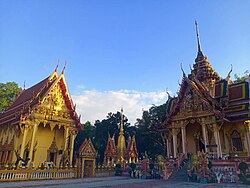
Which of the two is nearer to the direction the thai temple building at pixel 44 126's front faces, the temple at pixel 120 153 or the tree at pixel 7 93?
the temple

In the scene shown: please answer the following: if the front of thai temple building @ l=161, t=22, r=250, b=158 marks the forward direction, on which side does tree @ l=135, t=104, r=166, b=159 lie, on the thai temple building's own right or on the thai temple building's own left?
on the thai temple building's own right

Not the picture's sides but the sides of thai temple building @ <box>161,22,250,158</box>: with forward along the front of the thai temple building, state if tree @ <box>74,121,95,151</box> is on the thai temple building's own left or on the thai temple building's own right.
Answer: on the thai temple building's own right

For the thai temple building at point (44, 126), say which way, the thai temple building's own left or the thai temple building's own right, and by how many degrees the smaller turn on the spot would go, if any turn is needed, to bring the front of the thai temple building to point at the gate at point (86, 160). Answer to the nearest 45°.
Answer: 0° — it already faces it

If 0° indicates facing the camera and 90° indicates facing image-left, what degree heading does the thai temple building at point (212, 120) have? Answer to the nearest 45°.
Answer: approximately 45°

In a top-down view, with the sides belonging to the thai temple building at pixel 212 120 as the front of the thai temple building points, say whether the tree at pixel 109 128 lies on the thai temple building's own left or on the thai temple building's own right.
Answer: on the thai temple building's own right

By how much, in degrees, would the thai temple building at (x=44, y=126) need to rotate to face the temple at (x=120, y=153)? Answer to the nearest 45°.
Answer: approximately 90° to its left

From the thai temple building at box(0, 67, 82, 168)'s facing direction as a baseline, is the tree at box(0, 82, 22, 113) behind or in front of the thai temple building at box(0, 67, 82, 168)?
behind

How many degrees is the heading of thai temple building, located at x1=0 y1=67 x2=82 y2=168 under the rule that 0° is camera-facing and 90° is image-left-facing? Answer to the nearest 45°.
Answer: approximately 315°
